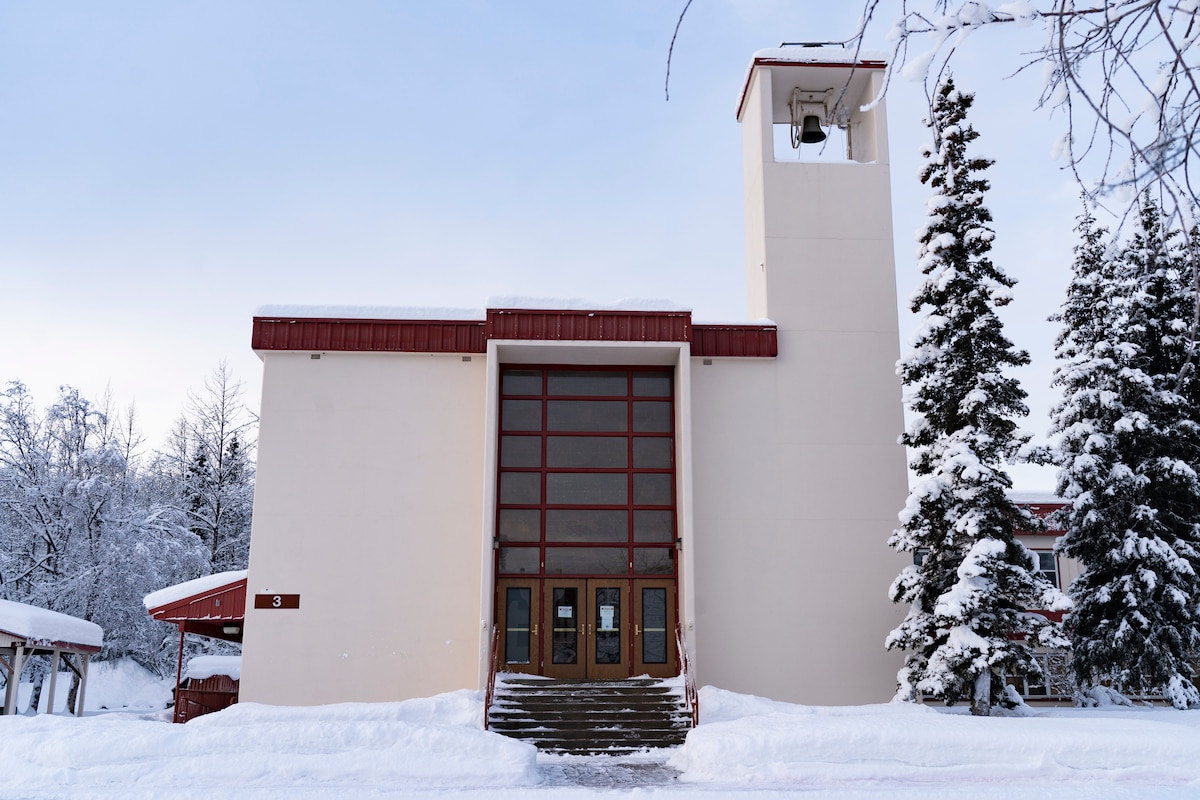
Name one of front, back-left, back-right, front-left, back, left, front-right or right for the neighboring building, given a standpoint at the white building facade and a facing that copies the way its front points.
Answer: back-left

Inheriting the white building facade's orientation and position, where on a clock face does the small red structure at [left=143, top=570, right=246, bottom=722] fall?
The small red structure is roughly at 3 o'clock from the white building facade.

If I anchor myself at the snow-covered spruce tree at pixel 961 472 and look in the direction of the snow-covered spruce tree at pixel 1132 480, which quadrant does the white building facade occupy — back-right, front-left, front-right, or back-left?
back-left

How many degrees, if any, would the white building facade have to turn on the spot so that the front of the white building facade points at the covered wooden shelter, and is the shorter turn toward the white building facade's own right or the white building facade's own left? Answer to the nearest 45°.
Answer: approximately 90° to the white building facade's own right

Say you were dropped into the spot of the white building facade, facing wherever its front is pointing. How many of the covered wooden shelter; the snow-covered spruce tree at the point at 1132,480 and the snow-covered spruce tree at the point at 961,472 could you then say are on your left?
2

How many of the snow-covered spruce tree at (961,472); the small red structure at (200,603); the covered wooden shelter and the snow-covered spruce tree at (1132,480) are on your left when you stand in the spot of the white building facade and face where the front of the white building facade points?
2

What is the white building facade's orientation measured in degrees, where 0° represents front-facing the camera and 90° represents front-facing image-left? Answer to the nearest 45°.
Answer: approximately 0°

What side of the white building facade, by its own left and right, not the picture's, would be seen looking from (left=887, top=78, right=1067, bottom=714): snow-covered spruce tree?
left

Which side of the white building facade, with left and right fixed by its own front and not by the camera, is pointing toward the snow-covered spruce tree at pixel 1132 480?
left
